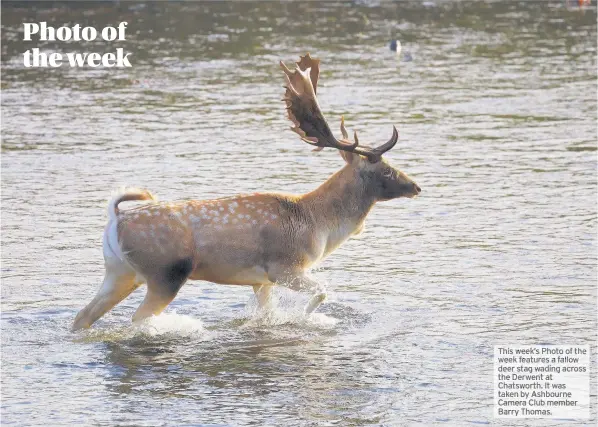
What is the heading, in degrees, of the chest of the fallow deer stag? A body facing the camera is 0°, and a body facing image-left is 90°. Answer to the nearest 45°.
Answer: approximately 270°
